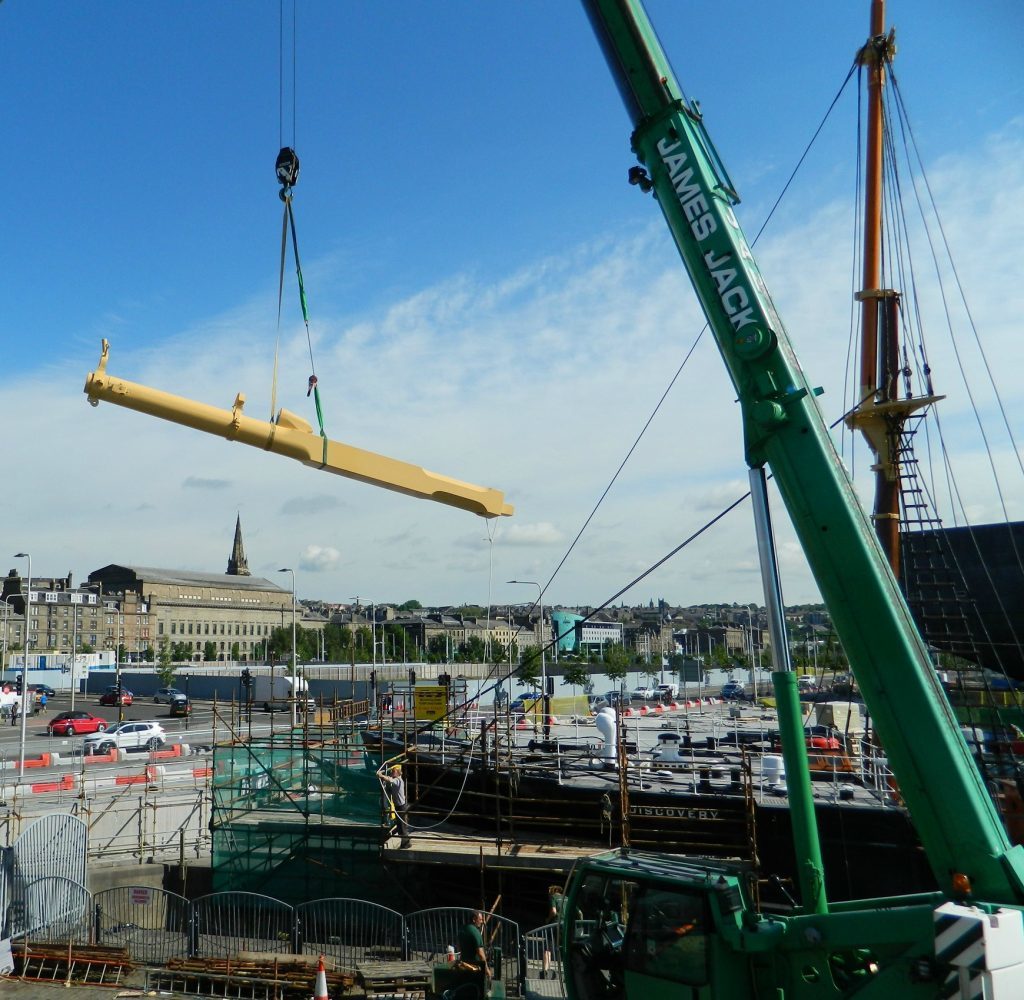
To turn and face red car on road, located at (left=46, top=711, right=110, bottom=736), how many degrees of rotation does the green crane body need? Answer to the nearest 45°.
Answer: approximately 45° to its right

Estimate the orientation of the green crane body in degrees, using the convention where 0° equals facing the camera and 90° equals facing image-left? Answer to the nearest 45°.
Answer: approximately 90°

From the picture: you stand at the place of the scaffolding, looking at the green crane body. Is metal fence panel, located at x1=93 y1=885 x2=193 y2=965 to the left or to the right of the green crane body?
right

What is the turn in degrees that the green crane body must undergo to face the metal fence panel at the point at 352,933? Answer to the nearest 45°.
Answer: approximately 45° to its right

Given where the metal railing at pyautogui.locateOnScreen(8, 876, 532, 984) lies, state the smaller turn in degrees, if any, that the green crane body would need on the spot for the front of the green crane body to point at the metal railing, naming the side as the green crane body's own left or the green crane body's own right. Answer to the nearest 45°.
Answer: approximately 45° to the green crane body's own right

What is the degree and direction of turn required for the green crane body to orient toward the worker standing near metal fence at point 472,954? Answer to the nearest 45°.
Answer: approximately 45° to its right

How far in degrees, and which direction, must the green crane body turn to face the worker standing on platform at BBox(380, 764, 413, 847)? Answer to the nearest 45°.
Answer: approximately 45° to its right

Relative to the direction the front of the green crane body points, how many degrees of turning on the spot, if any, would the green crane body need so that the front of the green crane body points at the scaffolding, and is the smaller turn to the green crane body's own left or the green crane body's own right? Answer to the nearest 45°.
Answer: approximately 45° to the green crane body's own right
